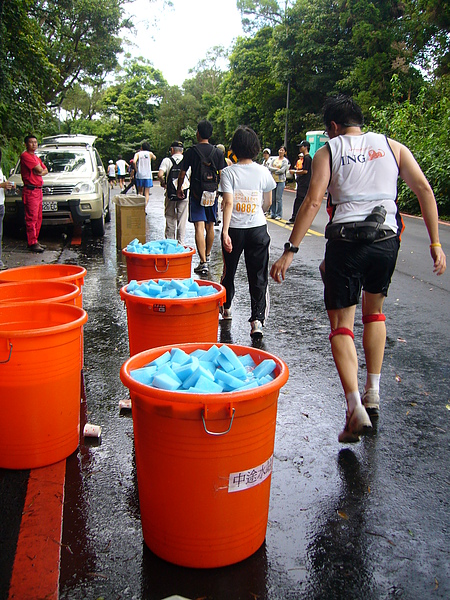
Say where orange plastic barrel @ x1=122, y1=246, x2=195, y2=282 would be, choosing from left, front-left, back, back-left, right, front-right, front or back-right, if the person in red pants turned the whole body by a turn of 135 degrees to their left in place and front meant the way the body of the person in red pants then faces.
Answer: back-left

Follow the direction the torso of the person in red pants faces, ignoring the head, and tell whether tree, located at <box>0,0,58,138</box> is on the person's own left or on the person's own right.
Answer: on the person's own left

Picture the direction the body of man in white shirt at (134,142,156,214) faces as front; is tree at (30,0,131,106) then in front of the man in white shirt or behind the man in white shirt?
in front

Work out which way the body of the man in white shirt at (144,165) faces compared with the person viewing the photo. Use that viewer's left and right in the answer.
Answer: facing away from the viewer

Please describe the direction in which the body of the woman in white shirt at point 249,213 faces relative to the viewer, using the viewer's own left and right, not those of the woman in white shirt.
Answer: facing away from the viewer

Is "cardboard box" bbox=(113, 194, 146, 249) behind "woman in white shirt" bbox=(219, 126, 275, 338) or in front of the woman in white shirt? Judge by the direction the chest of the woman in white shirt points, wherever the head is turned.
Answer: in front

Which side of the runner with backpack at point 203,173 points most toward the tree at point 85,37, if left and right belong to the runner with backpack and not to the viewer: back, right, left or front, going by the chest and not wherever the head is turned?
front

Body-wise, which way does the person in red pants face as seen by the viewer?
to the viewer's right

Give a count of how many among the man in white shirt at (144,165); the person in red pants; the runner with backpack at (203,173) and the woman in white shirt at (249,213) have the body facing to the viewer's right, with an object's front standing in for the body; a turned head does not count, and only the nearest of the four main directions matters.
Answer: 1

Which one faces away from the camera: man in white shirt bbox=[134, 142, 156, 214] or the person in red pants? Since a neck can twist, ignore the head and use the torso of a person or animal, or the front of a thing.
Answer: the man in white shirt

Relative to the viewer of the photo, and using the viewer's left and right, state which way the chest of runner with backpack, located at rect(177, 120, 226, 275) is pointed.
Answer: facing away from the viewer

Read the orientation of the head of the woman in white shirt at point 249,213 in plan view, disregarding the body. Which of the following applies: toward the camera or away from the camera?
away from the camera

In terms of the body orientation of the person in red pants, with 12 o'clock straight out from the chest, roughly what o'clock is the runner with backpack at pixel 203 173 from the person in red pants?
The runner with backpack is roughly at 2 o'clock from the person in red pants.

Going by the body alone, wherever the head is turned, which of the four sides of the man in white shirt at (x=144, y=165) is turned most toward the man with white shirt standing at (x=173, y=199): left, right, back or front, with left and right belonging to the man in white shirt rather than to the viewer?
back
